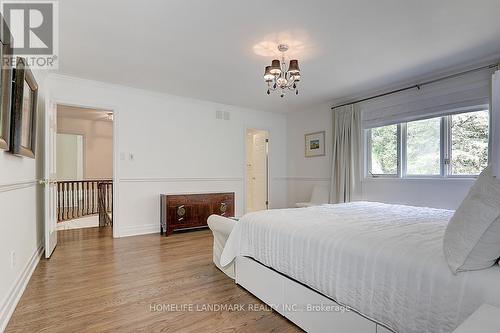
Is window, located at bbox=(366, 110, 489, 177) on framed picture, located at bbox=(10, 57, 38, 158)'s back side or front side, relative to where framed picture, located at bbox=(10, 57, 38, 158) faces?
on the front side

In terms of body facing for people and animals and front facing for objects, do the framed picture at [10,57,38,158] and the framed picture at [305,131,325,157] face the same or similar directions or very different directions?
very different directions

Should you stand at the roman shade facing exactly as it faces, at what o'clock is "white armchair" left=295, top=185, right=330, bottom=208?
The white armchair is roughly at 2 o'clock from the roman shade.

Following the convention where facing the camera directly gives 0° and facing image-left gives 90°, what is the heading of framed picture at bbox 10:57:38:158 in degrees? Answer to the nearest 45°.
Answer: approximately 270°

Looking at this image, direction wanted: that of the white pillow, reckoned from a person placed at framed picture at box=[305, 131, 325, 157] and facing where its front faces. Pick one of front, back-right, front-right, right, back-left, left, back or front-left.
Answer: front-left

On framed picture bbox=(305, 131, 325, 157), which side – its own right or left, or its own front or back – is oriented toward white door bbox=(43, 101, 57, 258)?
front

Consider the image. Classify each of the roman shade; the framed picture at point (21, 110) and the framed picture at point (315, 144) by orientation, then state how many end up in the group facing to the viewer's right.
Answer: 1

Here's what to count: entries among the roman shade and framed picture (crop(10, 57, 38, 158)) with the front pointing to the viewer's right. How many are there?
1

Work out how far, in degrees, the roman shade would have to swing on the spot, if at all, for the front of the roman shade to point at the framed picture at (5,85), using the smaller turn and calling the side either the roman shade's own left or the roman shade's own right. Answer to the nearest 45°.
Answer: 0° — it already faces it

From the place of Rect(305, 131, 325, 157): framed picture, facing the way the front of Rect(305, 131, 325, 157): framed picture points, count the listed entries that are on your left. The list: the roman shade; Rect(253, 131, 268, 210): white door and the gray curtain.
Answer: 2

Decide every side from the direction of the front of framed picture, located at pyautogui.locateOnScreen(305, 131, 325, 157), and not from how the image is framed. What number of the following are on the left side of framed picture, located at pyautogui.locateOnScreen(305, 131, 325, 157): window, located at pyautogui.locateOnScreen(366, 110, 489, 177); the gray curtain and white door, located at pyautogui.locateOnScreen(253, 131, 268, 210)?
2

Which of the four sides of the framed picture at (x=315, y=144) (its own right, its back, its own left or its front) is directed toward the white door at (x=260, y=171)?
right

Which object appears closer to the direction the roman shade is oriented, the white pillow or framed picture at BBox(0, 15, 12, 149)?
the framed picture

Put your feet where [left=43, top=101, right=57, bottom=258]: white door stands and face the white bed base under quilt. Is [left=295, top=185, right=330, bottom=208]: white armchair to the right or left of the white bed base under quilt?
left

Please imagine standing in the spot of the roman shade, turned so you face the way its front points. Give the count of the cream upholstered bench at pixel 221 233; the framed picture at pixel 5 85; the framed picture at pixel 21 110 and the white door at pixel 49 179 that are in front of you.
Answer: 4
